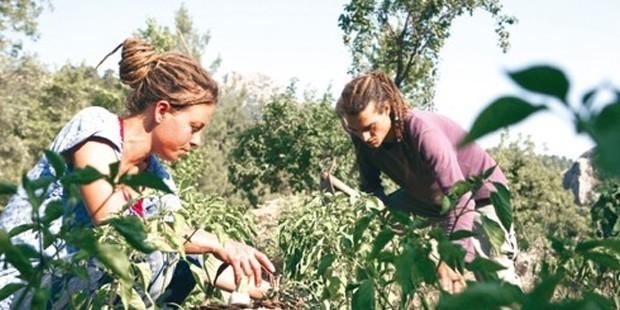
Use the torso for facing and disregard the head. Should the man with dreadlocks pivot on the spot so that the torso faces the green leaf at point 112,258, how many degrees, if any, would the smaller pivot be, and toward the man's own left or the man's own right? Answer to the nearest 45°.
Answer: approximately 45° to the man's own left

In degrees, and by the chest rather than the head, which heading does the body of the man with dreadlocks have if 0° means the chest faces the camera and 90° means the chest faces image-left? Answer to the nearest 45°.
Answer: approximately 45°

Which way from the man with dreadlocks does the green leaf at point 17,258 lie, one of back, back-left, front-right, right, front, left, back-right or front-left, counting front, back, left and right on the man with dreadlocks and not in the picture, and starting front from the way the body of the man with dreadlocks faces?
front-left

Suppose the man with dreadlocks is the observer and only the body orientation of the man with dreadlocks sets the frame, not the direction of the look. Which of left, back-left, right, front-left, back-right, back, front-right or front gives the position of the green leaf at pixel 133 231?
front-left

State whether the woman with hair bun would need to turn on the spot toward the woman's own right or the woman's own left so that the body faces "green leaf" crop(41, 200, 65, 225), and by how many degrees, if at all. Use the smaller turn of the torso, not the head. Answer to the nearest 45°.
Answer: approximately 90° to the woman's own right

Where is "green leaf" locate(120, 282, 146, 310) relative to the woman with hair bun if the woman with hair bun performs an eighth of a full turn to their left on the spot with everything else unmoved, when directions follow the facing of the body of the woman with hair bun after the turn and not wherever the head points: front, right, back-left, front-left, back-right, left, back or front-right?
back-right

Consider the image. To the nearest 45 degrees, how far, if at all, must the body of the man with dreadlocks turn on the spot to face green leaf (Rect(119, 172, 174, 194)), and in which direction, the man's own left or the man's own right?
approximately 45° to the man's own left

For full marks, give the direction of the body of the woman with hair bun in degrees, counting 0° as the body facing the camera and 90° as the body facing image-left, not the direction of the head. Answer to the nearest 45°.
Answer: approximately 270°

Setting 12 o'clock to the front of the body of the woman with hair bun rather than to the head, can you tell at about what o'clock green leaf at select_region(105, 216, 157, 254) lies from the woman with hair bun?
The green leaf is roughly at 3 o'clock from the woman with hair bun.

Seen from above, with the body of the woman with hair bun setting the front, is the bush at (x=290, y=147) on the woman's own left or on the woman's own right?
on the woman's own left
